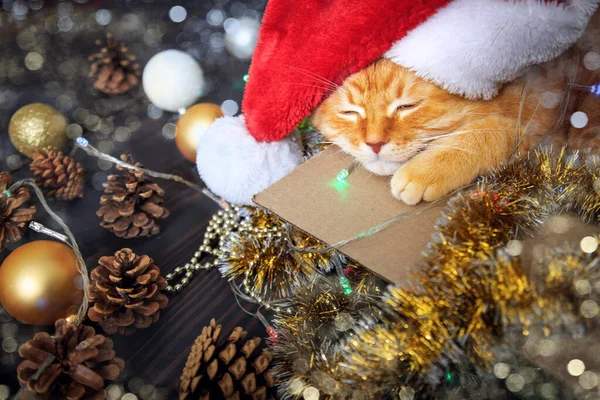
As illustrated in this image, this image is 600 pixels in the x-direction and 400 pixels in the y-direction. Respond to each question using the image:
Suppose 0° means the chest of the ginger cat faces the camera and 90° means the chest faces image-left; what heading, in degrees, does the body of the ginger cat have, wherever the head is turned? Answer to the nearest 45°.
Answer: approximately 45°
